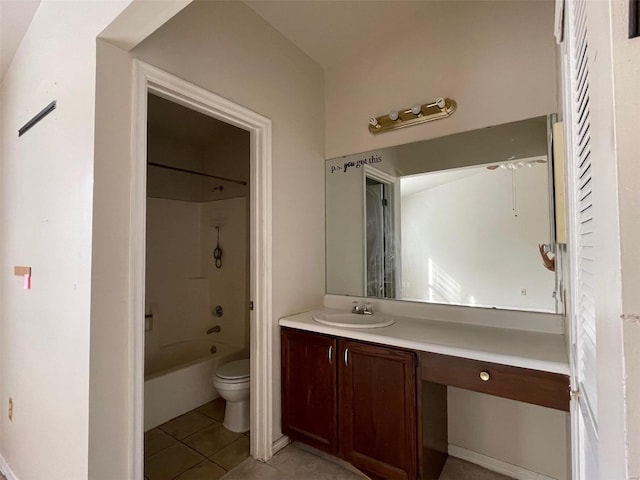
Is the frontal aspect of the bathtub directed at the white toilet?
yes

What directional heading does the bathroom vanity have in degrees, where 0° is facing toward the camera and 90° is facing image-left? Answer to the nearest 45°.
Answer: approximately 45°

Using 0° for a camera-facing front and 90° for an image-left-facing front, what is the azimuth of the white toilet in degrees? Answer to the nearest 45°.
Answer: approximately 45°

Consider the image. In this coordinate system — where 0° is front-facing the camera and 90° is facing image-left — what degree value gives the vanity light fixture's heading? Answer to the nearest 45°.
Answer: approximately 45°

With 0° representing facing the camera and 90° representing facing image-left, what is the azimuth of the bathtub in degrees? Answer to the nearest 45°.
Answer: approximately 315°
